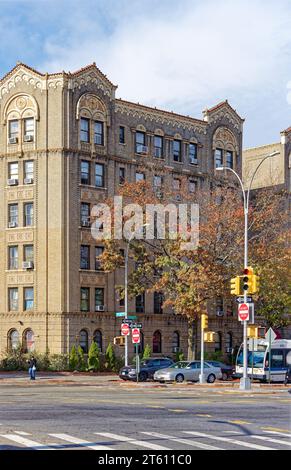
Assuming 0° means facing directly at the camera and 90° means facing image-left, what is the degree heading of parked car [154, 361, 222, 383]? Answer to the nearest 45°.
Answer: approximately 45°
